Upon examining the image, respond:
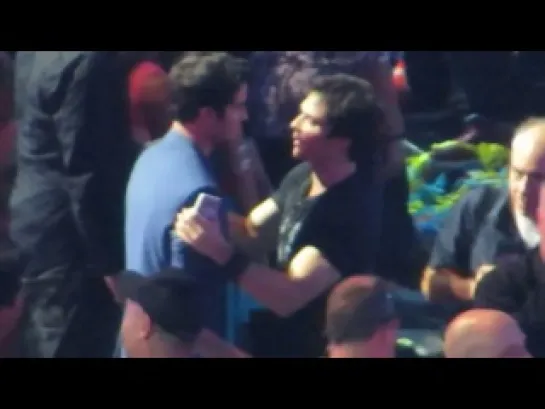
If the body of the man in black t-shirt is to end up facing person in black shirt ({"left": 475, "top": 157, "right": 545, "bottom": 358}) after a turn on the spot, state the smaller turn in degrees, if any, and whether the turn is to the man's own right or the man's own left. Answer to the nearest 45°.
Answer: approximately 135° to the man's own left

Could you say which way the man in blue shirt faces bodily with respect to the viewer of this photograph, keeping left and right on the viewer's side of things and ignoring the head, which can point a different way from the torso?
facing away from the viewer and to the right of the viewer

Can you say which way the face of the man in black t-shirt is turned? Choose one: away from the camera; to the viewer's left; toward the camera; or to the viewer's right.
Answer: to the viewer's left

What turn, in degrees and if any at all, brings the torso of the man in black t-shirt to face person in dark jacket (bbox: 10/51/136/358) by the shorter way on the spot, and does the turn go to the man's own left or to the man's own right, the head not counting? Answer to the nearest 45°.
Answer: approximately 45° to the man's own right

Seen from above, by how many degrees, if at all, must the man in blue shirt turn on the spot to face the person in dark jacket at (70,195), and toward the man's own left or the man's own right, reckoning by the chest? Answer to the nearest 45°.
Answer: approximately 135° to the man's own left

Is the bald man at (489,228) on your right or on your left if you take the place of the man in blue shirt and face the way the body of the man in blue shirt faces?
on your right

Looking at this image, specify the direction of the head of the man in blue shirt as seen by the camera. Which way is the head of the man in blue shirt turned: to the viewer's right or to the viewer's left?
to the viewer's right

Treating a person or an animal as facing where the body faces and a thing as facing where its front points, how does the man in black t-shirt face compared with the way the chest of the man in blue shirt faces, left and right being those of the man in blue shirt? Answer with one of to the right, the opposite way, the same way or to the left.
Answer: the opposite way

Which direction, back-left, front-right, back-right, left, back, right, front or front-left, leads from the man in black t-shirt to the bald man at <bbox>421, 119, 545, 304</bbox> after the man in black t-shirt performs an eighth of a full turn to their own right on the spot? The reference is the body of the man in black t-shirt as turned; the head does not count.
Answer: back

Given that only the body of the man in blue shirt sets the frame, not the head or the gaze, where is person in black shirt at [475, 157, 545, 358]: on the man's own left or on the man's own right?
on the man's own right

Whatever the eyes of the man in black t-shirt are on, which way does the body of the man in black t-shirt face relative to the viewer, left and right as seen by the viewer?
facing the viewer and to the left of the viewer
